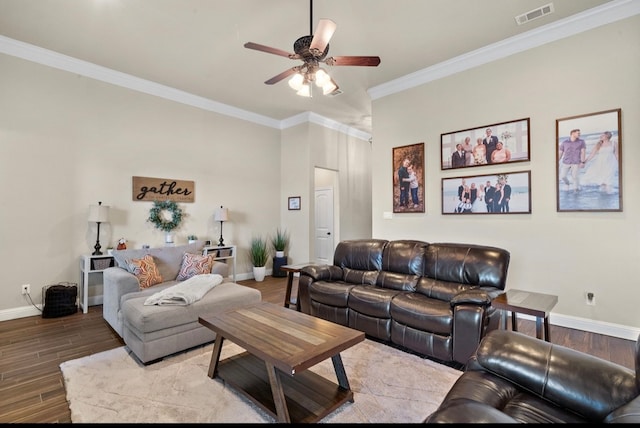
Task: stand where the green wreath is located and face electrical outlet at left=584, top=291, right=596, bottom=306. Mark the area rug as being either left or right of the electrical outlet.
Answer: right

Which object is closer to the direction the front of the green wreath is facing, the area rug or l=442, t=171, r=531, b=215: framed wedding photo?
the area rug

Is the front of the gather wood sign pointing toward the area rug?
yes

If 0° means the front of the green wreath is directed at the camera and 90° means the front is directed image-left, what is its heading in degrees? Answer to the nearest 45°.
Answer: approximately 0°

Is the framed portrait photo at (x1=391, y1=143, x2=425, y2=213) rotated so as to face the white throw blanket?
yes

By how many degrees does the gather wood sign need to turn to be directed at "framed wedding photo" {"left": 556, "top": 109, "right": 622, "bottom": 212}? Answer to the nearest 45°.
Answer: approximately 45° to its left

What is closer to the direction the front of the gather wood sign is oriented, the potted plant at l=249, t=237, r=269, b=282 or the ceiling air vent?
the ceiling air vent

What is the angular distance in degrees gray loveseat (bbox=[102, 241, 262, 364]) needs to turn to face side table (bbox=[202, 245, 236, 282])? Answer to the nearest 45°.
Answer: approximately 135° to its left

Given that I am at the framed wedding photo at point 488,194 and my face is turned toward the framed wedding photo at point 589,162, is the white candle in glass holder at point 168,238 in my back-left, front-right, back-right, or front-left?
back-right

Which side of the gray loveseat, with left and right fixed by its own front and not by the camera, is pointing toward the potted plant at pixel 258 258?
left

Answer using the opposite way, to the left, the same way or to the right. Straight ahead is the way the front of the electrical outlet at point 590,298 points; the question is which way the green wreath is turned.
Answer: to the left

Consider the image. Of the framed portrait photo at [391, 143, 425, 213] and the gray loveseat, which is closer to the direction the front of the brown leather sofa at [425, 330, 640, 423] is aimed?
the gray loveseat
